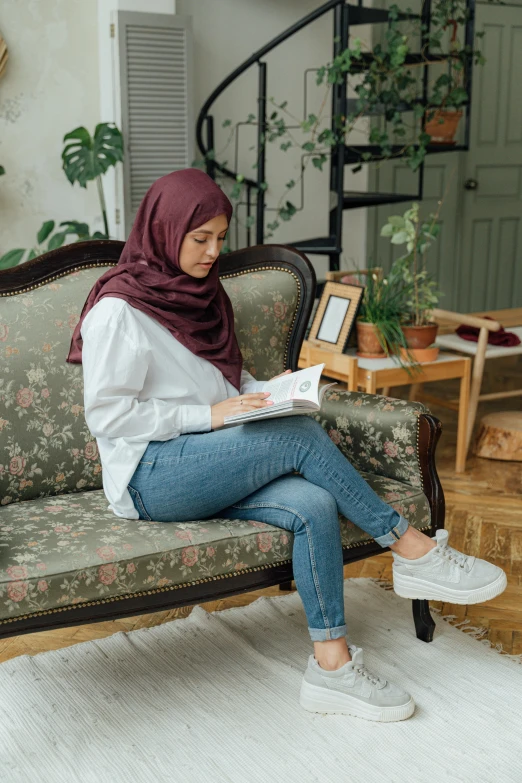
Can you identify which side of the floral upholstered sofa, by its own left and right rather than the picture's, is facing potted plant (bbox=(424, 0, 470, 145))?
left

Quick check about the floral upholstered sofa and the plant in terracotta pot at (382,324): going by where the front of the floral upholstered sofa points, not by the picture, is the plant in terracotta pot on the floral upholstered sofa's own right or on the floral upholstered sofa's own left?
on the floral upholstered sofa's own left

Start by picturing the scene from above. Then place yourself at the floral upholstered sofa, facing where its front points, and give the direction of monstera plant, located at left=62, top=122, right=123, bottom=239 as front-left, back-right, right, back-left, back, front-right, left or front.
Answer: back-left

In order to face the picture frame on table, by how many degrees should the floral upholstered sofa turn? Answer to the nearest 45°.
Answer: approximately 90° to its left

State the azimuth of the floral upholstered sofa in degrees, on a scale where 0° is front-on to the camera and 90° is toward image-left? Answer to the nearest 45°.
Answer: approximately 315°

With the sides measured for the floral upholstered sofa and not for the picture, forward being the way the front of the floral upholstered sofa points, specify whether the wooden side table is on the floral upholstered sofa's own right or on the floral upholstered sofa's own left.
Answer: on the floral upholstered sofa's own left
